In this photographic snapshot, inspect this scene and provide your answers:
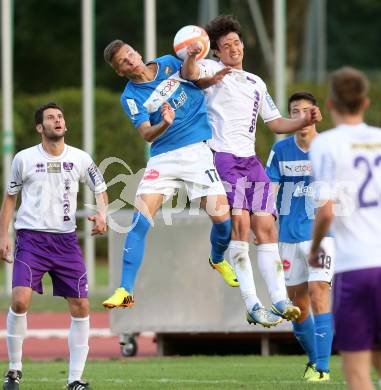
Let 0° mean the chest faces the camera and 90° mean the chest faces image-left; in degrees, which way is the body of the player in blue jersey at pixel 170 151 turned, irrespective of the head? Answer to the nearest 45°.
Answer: approximately 0°

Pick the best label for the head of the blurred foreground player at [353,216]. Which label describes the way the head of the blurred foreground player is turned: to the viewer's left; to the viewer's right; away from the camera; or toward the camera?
away from the camera

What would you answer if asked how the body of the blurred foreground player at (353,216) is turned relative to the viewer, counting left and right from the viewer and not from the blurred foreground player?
facing away from the viewer and to the left of the viewer

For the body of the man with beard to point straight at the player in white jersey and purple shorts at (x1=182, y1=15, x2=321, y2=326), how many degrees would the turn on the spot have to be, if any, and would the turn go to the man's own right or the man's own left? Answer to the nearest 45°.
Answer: approximately 90° to the man's own left

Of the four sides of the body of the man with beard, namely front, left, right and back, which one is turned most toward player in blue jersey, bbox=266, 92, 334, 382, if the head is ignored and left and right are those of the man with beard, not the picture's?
left

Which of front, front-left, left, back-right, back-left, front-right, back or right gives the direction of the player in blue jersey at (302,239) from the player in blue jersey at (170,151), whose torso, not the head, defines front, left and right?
back-left

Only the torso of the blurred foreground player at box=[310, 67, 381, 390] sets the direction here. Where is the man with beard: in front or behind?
in front

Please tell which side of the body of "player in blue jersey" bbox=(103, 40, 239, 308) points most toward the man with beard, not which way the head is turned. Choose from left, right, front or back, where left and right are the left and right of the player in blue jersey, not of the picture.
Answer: right

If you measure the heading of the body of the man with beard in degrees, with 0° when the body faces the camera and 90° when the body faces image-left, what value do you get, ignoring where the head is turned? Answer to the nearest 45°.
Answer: approximately 0°
